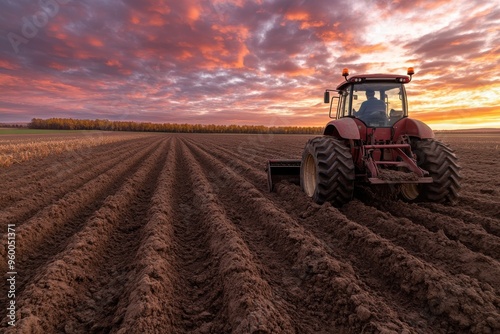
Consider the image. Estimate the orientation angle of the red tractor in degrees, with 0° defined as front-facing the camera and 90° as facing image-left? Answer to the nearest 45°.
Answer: approximately 135°
